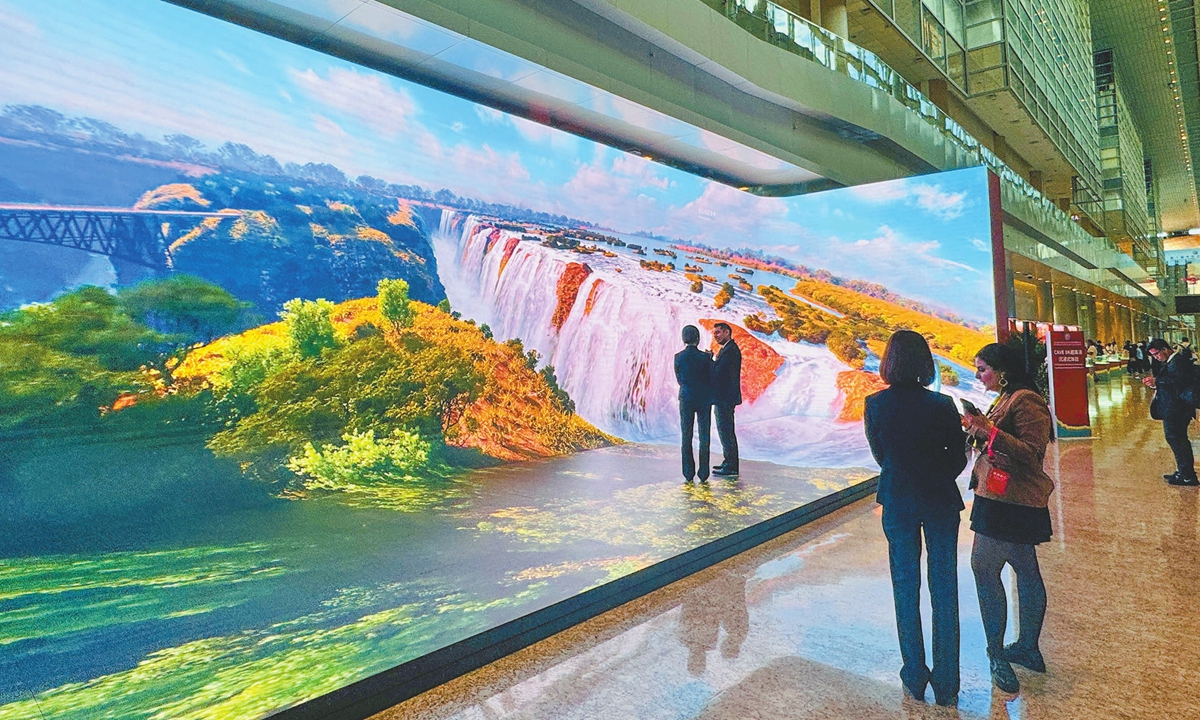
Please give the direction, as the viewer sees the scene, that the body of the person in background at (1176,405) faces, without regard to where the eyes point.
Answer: to the viewer's left

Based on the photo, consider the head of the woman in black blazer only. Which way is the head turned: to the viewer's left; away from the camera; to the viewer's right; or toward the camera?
away from the camera

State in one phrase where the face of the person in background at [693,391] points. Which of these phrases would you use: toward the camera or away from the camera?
away from the camera

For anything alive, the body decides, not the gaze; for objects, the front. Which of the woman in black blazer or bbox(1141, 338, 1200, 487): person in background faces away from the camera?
the woman in black blazer

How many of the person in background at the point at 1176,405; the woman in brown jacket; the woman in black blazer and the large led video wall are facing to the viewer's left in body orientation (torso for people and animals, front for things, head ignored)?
2

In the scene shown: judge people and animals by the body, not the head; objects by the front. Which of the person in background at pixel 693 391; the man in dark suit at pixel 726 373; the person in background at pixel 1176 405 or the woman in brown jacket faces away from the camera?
the person in background at pixel 693 391

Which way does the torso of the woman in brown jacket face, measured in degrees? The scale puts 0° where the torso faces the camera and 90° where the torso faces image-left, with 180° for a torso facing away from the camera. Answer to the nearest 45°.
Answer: approximately 90°

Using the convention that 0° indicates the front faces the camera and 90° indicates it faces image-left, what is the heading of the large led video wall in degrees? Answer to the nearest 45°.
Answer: approximately 315°

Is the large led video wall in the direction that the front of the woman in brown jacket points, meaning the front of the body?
yes

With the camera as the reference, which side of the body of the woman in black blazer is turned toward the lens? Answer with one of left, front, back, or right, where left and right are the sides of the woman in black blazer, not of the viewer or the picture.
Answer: back

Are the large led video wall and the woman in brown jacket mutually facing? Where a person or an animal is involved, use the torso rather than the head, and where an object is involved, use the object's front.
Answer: yes

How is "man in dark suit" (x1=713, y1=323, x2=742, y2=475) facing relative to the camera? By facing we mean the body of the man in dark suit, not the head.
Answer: to the viewer's left

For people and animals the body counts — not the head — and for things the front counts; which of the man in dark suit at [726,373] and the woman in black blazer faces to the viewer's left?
the man in dark suit

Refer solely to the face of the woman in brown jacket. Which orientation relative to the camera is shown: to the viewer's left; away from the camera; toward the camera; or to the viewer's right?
to the viewer's left

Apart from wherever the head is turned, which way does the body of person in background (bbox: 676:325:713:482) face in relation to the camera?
away from the camera
